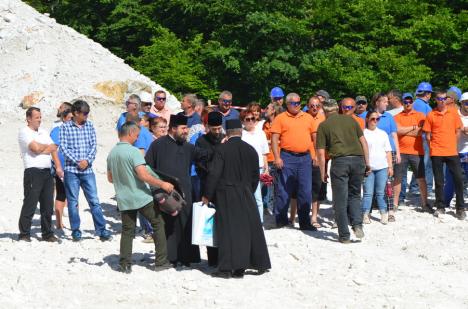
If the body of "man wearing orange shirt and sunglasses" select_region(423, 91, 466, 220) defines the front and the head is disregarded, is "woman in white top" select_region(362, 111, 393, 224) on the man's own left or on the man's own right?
on the man's own right

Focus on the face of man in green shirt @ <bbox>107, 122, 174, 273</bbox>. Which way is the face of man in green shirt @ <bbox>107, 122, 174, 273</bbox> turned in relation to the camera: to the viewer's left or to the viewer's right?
to the viewer's right

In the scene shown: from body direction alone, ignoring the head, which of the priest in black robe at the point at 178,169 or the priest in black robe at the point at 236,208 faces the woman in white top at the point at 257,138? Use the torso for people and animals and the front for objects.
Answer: the priest in black robe at the point at 236,208

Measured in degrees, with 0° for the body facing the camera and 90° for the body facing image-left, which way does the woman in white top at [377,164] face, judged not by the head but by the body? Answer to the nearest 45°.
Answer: approximately 0°

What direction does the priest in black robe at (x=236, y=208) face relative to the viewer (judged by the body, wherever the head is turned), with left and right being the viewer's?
facing away from the viewer

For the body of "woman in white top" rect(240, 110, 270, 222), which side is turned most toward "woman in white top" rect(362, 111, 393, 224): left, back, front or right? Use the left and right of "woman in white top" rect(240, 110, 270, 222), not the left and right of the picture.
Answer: left
